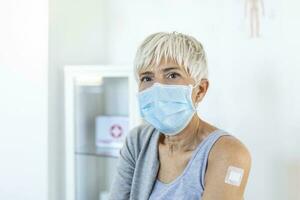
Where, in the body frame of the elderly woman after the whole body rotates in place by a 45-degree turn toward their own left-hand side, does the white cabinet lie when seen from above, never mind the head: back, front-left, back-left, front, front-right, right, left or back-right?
back-right

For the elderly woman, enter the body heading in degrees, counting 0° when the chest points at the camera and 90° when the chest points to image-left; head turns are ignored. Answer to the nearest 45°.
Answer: approximately 45°

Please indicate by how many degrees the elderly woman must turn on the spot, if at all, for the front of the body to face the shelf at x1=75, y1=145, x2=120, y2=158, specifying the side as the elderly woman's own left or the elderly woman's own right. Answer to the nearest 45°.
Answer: approximately 90° to the elderly woman's own right
